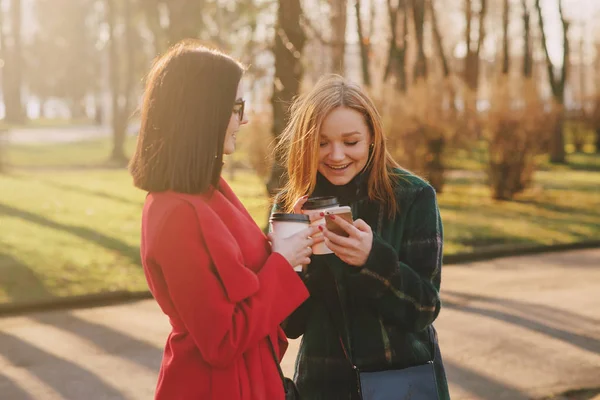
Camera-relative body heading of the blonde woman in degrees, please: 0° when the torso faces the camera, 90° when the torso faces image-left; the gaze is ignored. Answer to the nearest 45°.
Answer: approximately 45°

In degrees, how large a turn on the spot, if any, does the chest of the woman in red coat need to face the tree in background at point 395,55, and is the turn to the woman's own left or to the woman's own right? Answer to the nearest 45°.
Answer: approximately 90° to the woman's own left

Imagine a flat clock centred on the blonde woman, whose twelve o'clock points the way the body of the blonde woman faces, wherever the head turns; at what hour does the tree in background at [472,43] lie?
The tree in background is roughly at 5 o'clock from the blonde woman.

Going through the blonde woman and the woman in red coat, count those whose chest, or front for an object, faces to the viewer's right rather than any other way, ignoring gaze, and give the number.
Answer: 1

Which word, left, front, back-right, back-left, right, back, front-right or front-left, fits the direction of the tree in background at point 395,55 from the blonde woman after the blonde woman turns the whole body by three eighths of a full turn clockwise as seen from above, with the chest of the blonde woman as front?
front

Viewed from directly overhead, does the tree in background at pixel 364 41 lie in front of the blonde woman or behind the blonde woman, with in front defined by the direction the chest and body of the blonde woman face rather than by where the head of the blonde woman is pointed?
behind

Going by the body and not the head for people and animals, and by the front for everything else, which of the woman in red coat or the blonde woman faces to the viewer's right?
the woman in red coat

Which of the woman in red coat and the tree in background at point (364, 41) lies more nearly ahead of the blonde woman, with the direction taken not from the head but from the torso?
the woman in red coat

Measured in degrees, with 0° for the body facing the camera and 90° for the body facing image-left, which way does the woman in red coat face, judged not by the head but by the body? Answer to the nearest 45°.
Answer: approximately 270°

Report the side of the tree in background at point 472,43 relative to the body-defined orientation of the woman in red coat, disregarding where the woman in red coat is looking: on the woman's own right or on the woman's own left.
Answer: on the woman's own left

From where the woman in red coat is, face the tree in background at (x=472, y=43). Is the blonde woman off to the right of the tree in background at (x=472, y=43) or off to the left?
right
